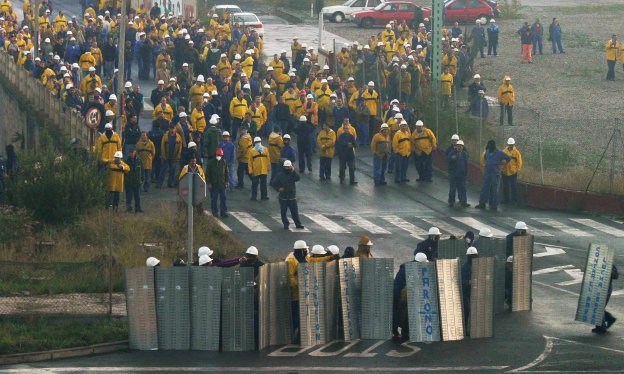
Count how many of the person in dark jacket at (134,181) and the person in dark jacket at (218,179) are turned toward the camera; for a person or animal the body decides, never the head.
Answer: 2

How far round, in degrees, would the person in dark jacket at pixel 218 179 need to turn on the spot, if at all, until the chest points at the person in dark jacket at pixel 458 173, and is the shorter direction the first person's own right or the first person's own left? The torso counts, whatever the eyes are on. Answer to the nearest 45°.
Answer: approximately 90° to the first person's own left

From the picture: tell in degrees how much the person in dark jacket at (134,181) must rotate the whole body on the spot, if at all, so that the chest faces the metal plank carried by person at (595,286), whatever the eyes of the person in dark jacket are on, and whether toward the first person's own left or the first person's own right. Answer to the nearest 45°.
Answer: approximately 45° to the first person's own left

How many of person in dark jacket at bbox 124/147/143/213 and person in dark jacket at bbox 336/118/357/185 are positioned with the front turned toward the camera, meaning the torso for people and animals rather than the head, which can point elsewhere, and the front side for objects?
2

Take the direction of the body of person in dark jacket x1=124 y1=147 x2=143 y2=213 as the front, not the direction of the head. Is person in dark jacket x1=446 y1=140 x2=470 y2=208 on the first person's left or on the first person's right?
on the first person's left

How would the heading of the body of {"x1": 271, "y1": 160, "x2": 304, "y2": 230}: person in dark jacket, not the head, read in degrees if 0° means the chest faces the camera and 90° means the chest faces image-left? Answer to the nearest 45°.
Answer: approximately 0°
